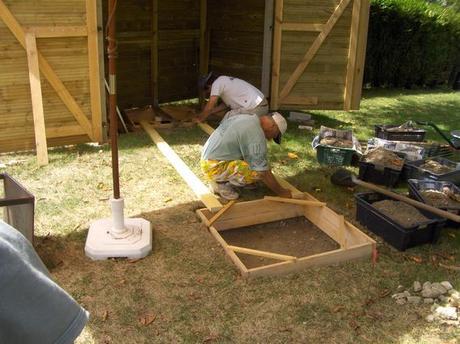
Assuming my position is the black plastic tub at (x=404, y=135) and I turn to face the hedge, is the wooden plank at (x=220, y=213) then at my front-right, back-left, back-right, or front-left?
back-left

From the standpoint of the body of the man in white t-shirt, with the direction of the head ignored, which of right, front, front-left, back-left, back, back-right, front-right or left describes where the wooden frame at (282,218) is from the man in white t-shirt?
left

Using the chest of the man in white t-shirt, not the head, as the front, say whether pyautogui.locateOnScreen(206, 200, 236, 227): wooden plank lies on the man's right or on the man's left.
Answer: on the man's left

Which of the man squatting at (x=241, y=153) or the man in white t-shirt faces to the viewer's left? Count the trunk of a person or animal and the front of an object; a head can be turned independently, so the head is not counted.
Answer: the man in white t-shirt

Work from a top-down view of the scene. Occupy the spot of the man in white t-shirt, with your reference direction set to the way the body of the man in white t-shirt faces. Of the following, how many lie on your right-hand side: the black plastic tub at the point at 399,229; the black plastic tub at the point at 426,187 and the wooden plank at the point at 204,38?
1

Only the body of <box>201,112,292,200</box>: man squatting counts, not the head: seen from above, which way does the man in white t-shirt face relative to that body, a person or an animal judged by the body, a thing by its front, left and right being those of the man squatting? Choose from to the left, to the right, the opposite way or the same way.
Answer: the opposite way

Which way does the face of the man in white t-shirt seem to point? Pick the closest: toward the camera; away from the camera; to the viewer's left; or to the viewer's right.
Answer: to the viewer's left

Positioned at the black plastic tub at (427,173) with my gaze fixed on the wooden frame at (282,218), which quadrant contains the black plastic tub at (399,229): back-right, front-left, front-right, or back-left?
front-left

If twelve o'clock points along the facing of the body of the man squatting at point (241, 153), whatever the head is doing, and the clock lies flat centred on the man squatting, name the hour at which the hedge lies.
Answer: The hedge is roughly at 10 o'clock from the man squatting.

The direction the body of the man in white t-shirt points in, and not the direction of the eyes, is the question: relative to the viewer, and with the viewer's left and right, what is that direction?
facing to the left of the viewer

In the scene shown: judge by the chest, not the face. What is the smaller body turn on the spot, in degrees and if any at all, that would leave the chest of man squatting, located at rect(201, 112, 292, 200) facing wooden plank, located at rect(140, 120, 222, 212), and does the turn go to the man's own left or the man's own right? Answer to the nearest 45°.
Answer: approximately 135° to the man's own left

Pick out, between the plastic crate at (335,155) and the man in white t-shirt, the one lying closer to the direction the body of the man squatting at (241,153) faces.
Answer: the plastic crate

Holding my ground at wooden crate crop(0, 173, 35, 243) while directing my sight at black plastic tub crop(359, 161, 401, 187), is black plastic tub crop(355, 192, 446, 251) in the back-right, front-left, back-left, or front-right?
front-right

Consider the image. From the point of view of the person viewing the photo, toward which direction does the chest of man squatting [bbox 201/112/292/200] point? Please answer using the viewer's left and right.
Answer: facing to the right of the viewer

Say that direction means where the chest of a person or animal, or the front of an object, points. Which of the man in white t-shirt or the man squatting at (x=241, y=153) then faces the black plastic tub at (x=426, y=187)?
the man squatting

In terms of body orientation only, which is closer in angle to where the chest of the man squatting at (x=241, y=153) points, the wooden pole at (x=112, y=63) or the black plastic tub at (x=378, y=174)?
the black plastic tub

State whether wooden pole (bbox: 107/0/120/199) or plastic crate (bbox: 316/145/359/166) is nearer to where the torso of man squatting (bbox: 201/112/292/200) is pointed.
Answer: the plastic crate

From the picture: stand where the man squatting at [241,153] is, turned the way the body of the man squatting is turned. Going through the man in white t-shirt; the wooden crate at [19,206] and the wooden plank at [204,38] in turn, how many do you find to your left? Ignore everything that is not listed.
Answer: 2
